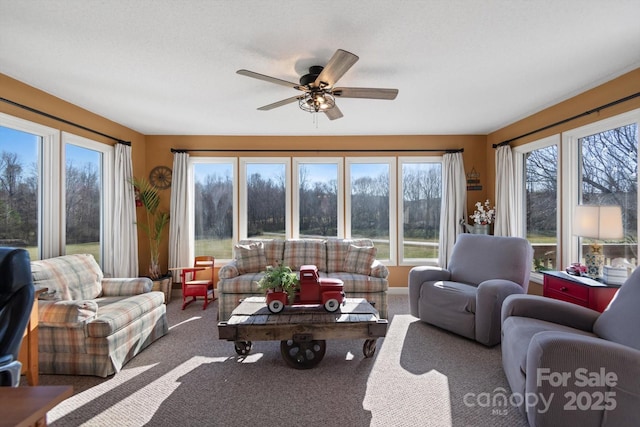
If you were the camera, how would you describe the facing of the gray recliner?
facing the viewer and to the left of the viewer

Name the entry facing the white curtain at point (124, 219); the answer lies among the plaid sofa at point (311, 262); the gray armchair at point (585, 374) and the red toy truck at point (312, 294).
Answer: the gray armchair

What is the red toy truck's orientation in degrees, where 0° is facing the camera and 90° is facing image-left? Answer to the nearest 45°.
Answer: approximately 270°

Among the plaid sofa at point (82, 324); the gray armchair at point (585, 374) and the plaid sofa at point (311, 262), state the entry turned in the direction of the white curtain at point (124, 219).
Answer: the gray armchair

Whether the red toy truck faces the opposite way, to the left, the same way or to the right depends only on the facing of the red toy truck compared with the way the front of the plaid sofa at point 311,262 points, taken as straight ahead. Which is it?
to the left

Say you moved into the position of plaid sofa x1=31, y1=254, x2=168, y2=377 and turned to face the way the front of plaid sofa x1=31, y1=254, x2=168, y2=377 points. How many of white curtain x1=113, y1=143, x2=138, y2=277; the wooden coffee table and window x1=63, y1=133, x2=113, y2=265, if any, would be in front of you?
1

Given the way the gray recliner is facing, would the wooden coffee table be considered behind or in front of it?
in front

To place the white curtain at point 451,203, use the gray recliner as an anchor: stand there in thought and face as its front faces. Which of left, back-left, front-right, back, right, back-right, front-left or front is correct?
back-right

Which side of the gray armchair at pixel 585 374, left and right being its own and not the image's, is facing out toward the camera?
left

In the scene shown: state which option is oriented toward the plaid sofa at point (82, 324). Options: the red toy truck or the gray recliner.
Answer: the gray recliner
